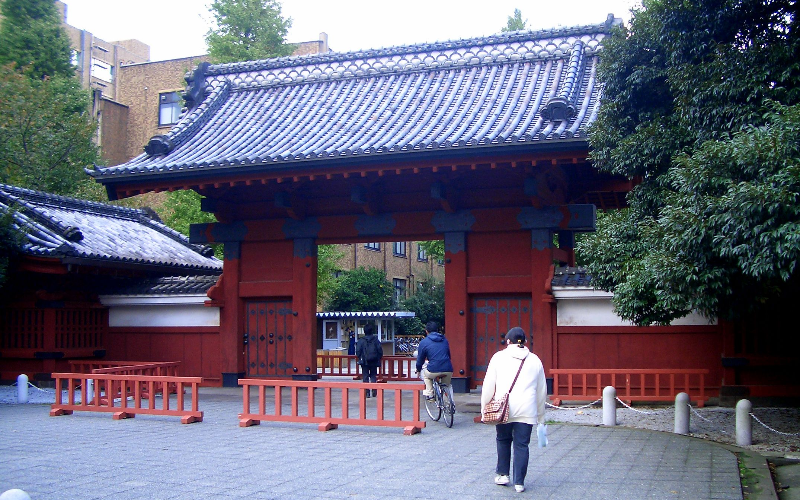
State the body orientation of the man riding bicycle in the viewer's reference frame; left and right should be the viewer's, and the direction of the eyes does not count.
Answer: facing away from the viewer and to the left of the viewer

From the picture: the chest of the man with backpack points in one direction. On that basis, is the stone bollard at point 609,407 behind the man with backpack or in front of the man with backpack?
behind

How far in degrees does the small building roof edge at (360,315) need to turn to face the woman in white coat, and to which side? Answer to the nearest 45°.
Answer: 0° — it already faces them

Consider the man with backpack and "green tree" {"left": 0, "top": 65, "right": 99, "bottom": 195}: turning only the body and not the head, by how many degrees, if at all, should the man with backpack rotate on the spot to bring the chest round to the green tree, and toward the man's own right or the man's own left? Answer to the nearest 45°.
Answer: approximately 45° to the man's own left

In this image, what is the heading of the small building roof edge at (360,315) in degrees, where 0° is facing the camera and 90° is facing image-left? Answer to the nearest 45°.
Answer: approximately 0°

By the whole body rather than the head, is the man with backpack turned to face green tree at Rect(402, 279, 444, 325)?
yes

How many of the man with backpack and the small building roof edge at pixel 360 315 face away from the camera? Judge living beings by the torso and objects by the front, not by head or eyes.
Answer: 1

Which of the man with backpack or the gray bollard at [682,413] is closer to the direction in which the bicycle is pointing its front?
the man with backpack

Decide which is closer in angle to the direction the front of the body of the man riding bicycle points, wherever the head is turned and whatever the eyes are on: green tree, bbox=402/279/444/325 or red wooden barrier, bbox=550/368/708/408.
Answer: the green tree

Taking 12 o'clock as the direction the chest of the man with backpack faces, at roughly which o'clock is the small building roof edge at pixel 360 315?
The small building roof edge is roughly at 12 o'clock from the man with backpack.

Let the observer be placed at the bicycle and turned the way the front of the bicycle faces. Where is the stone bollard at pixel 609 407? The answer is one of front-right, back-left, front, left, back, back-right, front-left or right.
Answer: back-right

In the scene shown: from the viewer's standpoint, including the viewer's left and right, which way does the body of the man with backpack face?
facing away from the viewer

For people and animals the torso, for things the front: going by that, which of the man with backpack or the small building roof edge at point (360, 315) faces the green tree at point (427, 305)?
the man with backpack

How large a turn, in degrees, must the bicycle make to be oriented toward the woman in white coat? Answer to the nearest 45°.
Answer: approximately 135° to its left

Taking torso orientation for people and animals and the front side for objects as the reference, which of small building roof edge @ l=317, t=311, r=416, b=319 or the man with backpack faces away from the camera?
the man with backpack

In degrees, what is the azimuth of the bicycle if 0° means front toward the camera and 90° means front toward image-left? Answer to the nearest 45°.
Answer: approximately 135°
